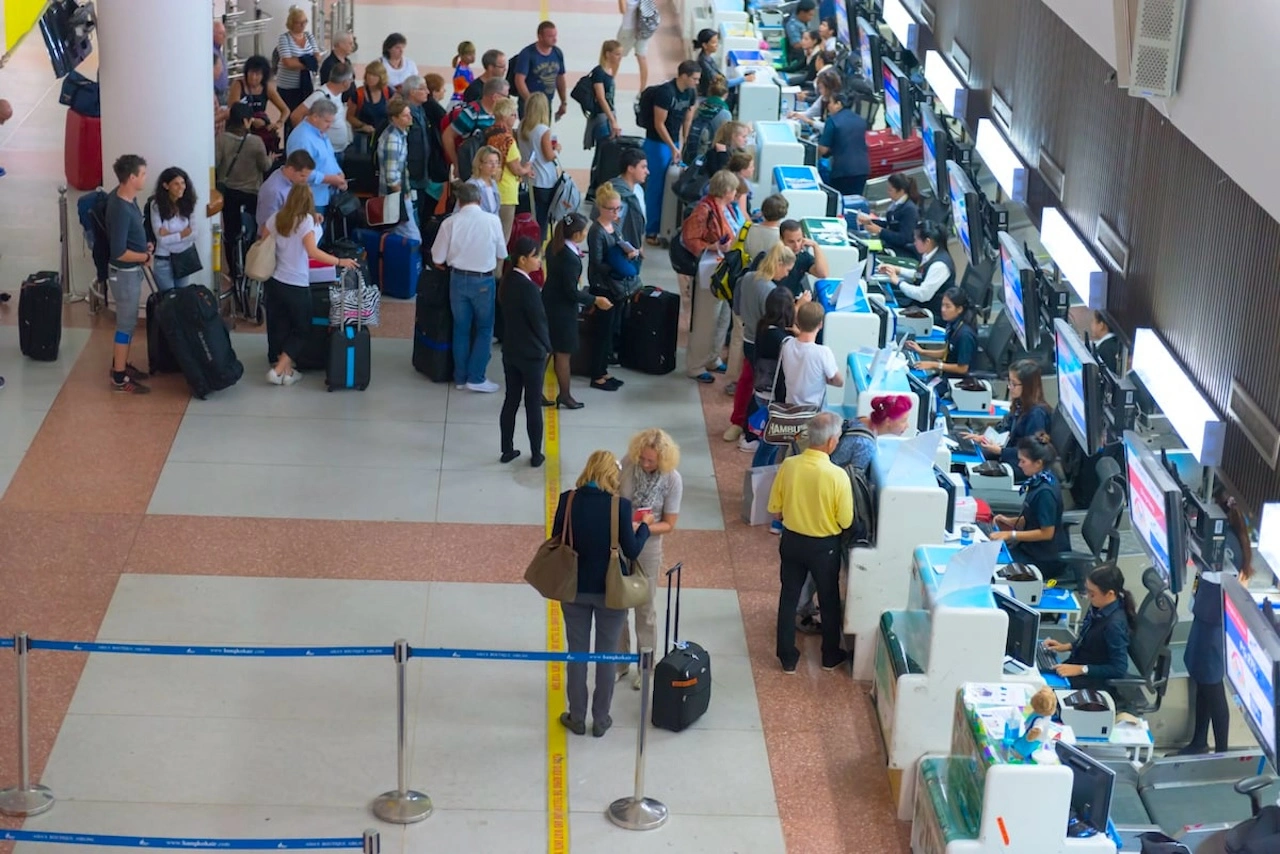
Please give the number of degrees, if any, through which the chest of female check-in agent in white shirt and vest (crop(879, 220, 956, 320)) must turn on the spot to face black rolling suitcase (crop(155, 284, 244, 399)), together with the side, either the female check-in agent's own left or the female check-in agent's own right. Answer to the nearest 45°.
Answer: approximately 45° to the female check-in agent's own left

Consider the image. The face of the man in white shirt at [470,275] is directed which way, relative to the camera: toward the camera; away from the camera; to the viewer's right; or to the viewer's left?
away from the camera

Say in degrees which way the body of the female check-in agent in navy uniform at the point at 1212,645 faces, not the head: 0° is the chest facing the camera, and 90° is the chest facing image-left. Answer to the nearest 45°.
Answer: approximately 90°

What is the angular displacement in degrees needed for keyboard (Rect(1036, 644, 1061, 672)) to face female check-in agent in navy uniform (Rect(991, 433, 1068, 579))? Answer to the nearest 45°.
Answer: approximately 90° to its left

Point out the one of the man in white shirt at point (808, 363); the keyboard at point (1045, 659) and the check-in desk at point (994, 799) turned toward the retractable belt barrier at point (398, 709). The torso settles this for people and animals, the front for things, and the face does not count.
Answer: the check-in desk

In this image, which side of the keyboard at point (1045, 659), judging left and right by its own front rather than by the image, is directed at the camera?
right

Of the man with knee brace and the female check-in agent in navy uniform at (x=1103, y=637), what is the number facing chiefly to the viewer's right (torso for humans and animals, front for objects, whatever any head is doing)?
1

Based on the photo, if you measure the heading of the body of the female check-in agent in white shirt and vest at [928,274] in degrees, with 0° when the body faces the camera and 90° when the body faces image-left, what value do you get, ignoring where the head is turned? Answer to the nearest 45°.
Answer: approximately 90°

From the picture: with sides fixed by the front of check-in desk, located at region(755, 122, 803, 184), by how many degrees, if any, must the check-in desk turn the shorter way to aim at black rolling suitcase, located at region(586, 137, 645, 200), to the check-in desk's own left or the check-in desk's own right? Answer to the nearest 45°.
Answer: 0° — it already faces it

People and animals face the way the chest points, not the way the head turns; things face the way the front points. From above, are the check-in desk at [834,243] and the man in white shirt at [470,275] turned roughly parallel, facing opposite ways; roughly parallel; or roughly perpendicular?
roughly perpendicular

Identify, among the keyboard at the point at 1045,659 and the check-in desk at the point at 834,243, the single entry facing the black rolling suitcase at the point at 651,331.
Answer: the check-in desk

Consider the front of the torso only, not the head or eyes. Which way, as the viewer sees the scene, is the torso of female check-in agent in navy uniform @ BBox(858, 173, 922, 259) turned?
to the viewer's left

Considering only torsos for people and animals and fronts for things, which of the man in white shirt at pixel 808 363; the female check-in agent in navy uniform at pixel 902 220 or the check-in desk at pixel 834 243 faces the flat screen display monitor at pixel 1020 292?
the man in white shirt

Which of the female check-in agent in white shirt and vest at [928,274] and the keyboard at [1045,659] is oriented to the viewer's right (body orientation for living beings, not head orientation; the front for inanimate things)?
the keyboard

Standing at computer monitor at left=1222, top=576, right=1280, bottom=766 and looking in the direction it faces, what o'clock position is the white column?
The white column is roughly at 1 o'clock from the computer monitor.

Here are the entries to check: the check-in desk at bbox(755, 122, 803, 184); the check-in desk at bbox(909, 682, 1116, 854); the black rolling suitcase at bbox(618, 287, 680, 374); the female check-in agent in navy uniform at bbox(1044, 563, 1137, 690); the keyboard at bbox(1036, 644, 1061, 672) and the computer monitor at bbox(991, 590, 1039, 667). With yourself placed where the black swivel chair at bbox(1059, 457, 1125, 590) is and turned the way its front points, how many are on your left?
4

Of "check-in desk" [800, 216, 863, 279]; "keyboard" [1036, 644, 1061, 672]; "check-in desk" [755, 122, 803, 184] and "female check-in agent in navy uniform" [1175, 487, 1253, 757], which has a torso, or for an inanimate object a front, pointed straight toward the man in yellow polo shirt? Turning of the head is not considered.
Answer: the female check-in agent in navy uniform

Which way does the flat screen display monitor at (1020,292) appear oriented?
to the viewer's left

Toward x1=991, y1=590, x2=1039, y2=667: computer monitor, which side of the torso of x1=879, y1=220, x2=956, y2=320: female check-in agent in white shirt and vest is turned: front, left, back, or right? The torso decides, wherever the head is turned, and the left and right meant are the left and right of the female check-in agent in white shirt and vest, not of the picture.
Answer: left

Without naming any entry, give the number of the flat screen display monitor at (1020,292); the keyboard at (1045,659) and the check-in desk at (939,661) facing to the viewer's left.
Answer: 2
